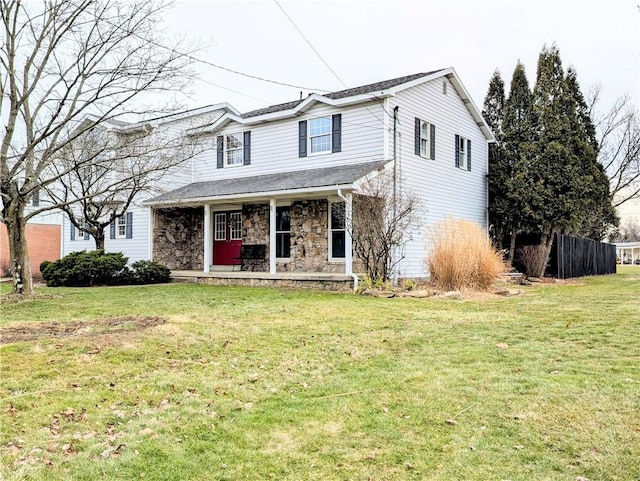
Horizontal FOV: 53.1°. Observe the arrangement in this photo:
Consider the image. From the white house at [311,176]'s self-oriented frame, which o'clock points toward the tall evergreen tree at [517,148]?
The tall evergreen tree is roughly at 7 o'clock from the white house.

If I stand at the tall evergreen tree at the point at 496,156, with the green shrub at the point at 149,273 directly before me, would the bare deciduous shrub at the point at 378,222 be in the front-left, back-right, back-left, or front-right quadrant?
front-left

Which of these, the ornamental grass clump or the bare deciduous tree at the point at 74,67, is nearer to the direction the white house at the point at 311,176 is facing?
the bare deciduous tree

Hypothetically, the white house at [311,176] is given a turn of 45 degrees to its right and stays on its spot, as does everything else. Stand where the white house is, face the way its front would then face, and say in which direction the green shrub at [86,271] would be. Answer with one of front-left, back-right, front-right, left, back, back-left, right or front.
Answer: front

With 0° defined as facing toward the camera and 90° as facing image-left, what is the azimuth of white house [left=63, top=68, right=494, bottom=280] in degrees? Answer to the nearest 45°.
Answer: approximately 45°

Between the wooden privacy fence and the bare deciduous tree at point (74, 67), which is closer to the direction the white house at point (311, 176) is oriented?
the bare deciduous tree

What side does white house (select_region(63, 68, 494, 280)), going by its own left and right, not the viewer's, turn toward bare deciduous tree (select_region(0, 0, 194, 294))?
front

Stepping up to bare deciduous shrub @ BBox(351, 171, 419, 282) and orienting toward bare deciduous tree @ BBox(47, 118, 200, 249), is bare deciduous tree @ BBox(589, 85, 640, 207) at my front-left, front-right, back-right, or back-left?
back-right

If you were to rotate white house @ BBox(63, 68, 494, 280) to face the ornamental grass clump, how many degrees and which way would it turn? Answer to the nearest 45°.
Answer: approximately 90° to its left

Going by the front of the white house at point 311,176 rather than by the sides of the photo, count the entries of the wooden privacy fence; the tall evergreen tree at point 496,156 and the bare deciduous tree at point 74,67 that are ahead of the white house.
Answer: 1
